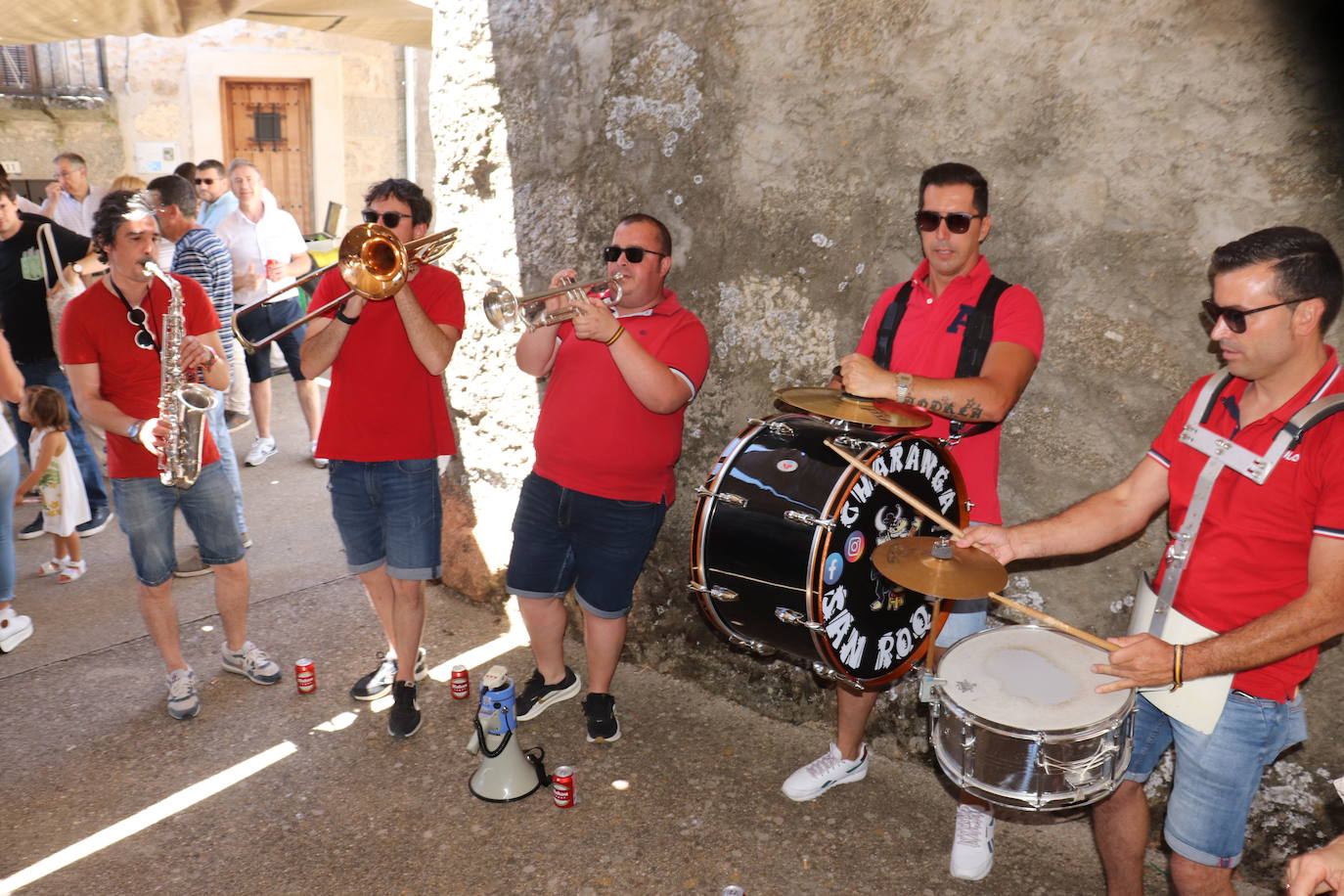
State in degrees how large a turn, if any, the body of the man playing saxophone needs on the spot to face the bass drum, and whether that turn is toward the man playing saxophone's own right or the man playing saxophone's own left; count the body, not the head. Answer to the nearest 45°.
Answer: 0° — they already face it

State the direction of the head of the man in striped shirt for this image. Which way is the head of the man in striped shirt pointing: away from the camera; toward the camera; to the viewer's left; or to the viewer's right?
to the viewer's left

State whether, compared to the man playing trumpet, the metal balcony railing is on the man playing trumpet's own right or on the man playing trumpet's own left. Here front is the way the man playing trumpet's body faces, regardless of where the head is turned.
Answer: on the man playing trumpet's own right

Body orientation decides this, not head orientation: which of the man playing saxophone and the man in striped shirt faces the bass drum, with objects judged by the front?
the man playing saxophone

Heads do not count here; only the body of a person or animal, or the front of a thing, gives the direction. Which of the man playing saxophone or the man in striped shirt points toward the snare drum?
the man playing saxophone

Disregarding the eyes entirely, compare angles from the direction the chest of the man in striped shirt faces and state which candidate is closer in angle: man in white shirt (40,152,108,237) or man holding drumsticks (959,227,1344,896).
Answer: the man in white shirt

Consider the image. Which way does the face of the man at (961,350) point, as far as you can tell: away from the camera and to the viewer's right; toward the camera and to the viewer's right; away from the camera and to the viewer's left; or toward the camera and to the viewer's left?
toward the camera and to the viewer's left

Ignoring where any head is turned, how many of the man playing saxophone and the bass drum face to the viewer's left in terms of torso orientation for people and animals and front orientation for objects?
0

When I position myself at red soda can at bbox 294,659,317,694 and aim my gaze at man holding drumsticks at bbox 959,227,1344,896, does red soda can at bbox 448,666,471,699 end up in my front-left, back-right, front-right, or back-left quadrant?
front-left

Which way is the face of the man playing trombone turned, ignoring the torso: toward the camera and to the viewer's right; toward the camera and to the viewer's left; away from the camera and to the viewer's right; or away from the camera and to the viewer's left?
toward the camera and to the viewer's left

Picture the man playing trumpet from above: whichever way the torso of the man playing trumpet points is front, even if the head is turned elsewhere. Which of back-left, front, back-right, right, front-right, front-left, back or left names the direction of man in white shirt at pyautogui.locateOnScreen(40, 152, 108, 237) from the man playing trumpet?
right

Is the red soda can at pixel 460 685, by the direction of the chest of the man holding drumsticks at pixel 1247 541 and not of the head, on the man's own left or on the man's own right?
on the man's own right

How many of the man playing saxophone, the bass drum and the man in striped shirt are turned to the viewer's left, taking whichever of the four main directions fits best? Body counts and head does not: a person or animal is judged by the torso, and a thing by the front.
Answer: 1
